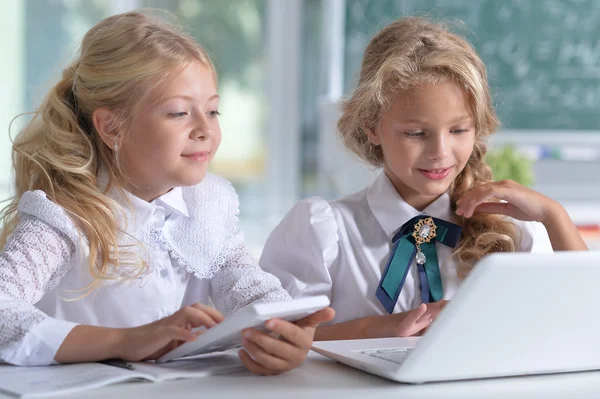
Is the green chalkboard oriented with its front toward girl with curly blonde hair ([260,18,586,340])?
yes

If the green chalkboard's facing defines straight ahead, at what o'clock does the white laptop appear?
The white laptop is roughly at 12 o'clock from the green chalkboard.

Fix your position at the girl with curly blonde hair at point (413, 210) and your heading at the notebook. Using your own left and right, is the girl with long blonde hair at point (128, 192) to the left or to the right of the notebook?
right

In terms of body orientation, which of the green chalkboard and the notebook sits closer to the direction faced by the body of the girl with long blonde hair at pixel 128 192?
the notebook

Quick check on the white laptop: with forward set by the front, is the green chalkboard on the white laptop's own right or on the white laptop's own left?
on the white laptop's own right

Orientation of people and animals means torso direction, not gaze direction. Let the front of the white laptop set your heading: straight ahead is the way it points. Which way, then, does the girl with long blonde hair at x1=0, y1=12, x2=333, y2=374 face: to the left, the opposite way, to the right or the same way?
the opposite way

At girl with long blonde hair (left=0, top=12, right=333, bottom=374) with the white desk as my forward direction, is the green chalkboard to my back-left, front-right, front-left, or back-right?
back-left

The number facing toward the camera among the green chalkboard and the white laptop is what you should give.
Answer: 1

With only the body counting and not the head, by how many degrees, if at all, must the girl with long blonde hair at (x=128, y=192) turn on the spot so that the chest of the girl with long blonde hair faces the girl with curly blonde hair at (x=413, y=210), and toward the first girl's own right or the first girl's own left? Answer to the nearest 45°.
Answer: approximately 45° to the first girl's own left

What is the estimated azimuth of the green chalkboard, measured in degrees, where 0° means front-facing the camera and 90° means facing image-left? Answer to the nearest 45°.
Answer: approximately 0°

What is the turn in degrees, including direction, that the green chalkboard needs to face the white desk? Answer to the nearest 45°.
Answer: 0° — it already faces it
